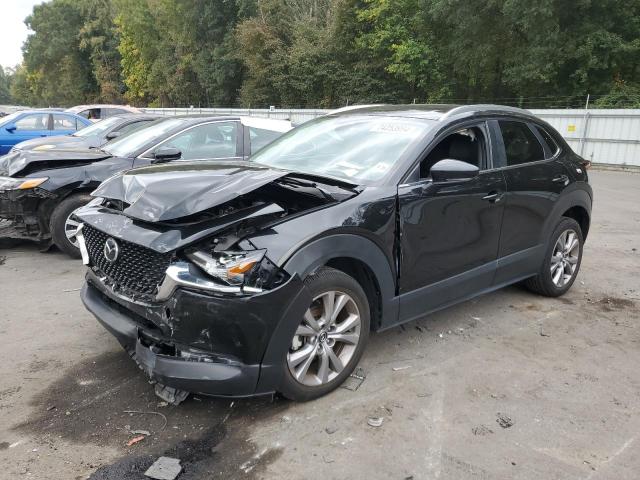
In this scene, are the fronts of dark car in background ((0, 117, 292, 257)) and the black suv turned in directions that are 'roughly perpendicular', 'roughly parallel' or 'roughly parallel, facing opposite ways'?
roughly parallel

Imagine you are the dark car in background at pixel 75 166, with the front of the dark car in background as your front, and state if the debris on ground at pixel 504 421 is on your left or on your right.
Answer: on your left

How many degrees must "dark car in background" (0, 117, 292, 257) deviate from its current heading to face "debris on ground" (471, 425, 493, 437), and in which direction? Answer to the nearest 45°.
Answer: approximately 90° to its left

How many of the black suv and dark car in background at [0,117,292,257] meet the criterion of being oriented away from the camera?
0

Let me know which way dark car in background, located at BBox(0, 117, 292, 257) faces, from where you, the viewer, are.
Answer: facing the viewer and to the left of the viewer

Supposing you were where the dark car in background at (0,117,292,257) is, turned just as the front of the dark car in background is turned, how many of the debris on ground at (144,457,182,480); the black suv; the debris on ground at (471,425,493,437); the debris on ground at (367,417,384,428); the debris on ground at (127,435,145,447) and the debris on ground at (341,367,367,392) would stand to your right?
0

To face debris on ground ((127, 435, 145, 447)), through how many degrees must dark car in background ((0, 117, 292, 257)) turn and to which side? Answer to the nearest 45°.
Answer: approximately 45° to its left

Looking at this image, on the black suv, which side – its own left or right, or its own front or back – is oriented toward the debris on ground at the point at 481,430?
left

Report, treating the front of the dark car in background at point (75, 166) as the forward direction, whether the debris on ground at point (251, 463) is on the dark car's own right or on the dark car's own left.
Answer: on the dark car's own left

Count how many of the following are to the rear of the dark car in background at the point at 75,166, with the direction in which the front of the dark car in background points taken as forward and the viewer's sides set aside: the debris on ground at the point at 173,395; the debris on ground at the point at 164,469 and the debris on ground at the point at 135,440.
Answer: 0

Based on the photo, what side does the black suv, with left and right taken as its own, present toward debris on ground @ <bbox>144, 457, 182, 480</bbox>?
front

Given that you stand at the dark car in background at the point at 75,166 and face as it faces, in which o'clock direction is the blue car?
The blue car is roughly at 4 o'clock from the dark car in background.

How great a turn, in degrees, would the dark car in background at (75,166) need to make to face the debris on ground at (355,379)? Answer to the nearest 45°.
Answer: approximately 90° to its left

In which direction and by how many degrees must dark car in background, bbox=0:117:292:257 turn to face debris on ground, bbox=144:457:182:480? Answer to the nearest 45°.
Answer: approximately 45° to its left
